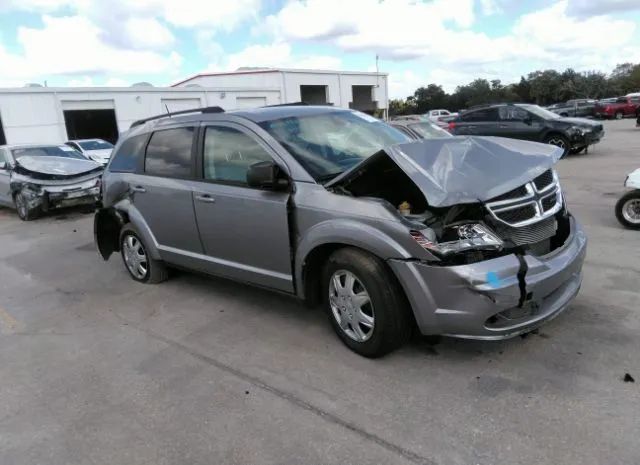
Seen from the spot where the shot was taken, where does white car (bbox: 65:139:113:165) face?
facing the viewer and to the right of the viewer

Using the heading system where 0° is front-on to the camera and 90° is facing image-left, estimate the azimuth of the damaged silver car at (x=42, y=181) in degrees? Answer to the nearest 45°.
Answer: approximately 315°

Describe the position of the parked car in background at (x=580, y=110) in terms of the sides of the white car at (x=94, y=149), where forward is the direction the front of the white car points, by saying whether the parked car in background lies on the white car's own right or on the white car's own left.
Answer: on the white car's own left

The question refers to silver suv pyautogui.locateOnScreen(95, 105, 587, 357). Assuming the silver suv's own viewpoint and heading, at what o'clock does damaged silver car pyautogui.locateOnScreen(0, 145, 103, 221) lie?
The damaged silver car is roughly at 6 o'clock from the silver suv.

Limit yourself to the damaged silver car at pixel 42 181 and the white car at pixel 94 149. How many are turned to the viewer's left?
0

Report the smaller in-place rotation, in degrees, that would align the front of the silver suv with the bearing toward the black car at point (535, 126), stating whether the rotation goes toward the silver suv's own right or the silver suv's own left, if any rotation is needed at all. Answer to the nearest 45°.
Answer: approximately 90° to the silver suv's own left

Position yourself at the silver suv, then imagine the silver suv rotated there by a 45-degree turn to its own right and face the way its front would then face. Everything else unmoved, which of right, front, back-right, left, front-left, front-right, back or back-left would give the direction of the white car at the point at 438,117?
back

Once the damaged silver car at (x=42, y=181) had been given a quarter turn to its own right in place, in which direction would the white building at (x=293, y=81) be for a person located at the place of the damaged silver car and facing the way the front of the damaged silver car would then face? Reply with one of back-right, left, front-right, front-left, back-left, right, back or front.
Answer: back

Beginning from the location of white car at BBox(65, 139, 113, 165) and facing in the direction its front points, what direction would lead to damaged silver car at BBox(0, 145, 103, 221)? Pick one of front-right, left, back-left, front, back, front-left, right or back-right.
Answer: front-right

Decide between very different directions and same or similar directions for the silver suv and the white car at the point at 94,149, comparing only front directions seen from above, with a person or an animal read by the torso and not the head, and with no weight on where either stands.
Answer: same or similar directions

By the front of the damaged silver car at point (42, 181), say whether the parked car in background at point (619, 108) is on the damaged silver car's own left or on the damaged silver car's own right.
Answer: on the damaged silver car's own left

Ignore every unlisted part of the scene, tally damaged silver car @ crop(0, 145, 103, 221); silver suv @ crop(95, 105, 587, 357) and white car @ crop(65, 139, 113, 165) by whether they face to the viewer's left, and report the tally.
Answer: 0

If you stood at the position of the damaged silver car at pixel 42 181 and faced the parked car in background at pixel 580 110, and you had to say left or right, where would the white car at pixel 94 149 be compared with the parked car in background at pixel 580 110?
left

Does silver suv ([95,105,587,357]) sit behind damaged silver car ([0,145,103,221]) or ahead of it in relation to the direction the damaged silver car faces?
ahead

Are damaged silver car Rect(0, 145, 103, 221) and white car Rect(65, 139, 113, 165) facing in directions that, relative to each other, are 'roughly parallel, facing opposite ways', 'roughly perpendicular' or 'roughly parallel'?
roughly parallel

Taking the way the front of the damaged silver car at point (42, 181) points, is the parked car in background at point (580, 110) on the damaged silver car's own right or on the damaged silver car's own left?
on the damaged silver car's own left
